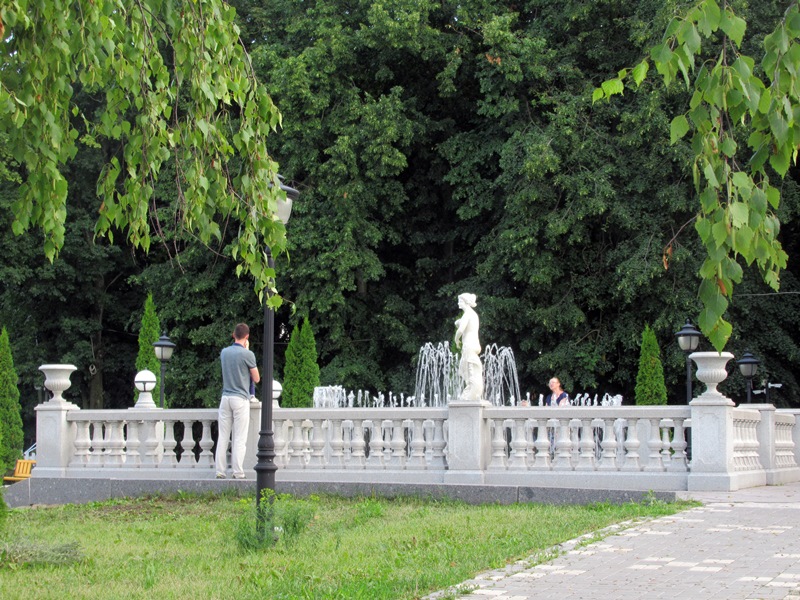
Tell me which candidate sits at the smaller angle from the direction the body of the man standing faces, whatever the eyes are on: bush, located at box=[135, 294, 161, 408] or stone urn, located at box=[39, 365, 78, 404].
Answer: the bush

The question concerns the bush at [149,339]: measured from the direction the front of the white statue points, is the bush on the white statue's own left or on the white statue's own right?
on the white statue's own right

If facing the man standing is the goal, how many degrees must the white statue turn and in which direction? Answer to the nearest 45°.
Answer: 0° — it already faces them

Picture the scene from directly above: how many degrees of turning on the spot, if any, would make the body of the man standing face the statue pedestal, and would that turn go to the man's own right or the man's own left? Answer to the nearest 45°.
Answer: approximately 45° to the man's own right

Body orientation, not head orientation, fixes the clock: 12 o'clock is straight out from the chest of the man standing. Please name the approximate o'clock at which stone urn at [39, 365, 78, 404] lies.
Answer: The stone urn is roughly at 9 o'clock from the man standing.

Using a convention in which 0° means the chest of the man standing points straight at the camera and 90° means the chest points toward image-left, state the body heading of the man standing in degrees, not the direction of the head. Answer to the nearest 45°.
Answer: approximately 225°
